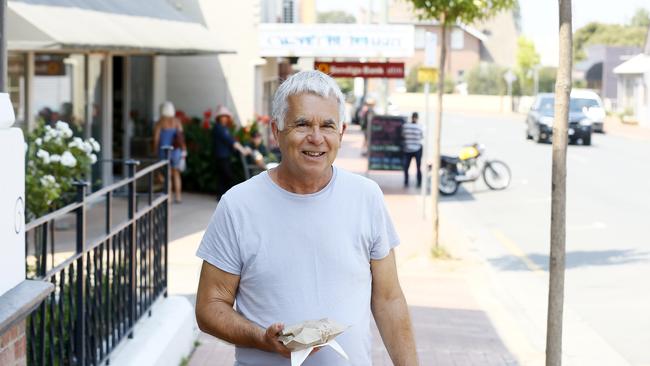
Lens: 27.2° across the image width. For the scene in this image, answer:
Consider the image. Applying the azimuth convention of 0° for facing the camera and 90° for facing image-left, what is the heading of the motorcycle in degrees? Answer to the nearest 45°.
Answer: approximately 270°

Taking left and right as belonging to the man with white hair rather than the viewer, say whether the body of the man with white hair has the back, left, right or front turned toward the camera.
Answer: front

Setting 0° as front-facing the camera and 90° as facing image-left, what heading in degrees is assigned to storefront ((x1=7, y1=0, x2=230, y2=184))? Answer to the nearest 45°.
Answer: approximately 315°

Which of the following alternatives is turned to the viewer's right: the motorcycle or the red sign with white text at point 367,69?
the motorcycle

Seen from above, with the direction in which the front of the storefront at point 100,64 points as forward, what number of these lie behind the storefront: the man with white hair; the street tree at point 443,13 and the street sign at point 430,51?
0

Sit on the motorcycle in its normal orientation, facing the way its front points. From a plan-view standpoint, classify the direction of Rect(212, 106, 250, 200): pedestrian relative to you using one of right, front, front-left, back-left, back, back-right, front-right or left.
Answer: back-right

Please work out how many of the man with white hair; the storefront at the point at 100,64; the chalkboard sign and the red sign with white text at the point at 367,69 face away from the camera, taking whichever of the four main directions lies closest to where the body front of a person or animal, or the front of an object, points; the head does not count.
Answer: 0

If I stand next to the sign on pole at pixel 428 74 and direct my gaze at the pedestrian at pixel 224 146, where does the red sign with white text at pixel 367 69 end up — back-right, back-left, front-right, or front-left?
front-right

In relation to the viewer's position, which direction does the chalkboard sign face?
facing the viewer

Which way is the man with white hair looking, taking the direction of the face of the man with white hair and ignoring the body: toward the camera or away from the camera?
toward the camera

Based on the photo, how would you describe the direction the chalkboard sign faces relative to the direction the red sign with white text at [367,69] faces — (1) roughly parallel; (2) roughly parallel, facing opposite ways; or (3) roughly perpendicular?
roughly parallel

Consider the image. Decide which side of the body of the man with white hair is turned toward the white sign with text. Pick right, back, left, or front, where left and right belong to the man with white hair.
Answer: back

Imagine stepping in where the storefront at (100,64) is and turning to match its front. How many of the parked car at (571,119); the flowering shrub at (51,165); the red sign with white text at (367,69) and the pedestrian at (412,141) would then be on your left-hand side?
3

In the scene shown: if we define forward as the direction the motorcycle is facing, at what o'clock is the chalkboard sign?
The chalkboard sign is roughly at 8 o'clock from the motorcycle.

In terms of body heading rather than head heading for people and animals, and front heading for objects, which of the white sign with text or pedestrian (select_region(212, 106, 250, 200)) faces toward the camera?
the white sign with text

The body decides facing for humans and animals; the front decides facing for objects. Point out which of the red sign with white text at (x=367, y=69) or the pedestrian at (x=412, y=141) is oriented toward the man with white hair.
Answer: the red sign with white text
